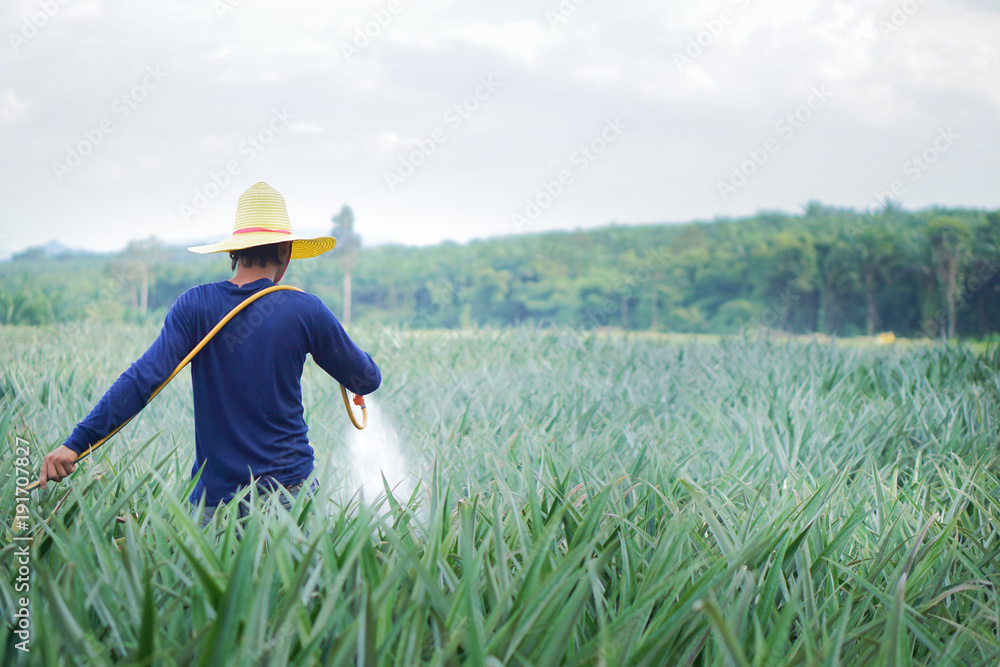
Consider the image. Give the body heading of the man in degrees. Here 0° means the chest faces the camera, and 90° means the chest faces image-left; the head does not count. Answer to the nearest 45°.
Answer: approximately 180°

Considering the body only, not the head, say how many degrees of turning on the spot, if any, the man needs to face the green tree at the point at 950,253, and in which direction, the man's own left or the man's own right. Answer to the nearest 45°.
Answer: approximately 45° to the man's own right
